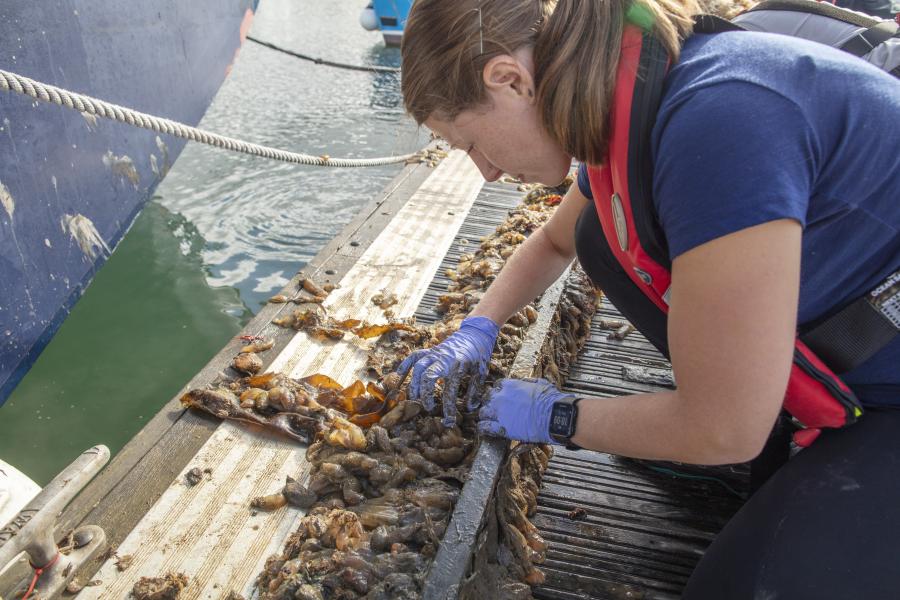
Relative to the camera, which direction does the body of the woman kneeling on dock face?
to the viewer's left

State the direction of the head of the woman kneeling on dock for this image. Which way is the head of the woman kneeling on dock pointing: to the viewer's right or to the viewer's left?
to the viewer's left

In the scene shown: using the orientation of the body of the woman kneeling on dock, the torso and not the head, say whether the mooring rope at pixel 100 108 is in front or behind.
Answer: in front

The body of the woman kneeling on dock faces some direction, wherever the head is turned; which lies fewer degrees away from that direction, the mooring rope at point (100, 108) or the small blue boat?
the mooring rope
